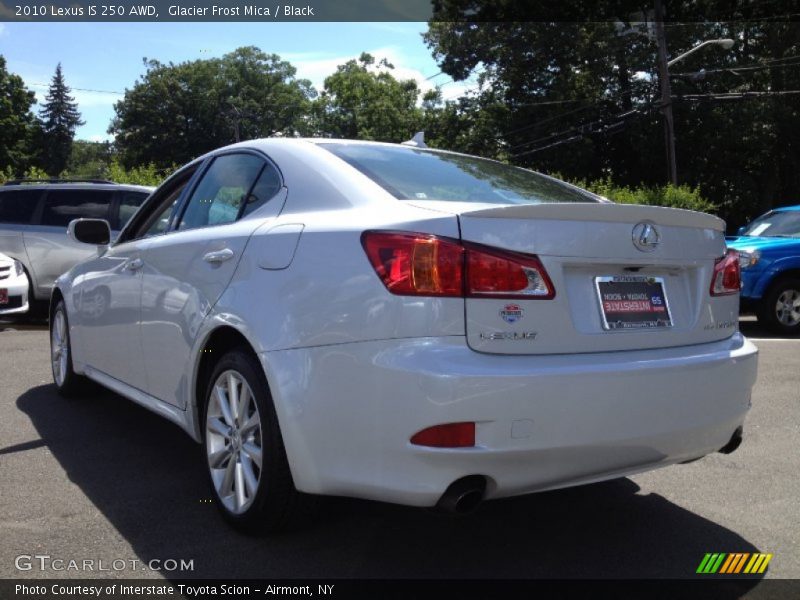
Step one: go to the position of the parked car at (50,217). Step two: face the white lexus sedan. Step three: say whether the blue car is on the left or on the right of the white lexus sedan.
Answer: left

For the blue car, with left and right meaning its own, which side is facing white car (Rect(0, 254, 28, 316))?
front

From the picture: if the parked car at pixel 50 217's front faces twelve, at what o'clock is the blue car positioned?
The blue car is roughly at 1 o'clock from the parked car.

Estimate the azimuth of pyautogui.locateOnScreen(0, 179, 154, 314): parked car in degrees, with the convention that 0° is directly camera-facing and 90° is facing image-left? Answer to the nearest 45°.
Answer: approximately 270°

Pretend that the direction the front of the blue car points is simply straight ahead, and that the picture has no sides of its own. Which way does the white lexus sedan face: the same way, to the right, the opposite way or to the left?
to the right

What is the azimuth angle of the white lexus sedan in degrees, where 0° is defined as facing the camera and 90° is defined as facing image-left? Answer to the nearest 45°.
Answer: approximately 135°

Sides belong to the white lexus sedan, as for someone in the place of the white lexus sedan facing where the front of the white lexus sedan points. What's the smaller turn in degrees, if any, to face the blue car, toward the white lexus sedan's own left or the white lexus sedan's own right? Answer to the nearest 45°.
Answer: approximately 90° to the white lexus sedan's own right

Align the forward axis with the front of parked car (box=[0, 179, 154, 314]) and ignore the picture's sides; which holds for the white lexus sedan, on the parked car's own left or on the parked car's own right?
on the parked car's own right

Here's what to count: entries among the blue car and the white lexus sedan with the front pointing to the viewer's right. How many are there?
0

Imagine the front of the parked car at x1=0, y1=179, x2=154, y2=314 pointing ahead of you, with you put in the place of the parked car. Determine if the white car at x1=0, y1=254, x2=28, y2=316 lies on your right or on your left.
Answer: on your right

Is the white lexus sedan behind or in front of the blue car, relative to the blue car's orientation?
in front
